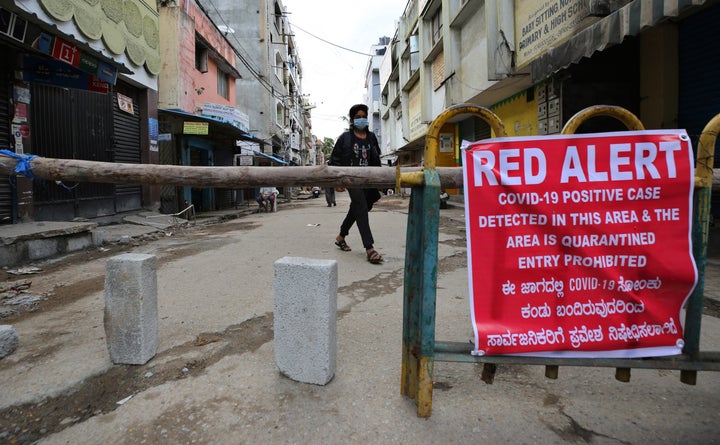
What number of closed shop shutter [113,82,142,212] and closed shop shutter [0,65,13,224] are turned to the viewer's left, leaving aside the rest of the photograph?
0

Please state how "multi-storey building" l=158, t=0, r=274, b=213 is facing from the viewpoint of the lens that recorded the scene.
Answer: facing the viewer and to the right of the viewer

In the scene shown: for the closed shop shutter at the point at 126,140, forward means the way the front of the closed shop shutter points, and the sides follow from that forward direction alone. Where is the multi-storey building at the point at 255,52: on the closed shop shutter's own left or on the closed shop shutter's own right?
on the closed shop shutter's own left

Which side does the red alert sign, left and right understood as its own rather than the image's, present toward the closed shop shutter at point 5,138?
right

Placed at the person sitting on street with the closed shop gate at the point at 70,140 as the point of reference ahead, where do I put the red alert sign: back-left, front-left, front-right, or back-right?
front-left

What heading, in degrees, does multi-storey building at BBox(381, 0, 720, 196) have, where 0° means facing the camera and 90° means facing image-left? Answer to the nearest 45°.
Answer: approximately 45°

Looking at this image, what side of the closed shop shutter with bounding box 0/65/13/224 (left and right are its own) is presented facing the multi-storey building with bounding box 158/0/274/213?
left

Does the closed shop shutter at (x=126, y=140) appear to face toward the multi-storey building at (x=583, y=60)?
yes

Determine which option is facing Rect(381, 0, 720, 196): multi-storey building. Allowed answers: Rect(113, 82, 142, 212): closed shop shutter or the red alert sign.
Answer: the closed shop shutter

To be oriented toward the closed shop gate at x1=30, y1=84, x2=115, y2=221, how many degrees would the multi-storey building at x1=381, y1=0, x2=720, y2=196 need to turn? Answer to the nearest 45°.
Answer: approximately 45° to its right

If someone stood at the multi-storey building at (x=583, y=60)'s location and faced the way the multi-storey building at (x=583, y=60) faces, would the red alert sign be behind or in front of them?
in front

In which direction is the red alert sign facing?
toward the camera

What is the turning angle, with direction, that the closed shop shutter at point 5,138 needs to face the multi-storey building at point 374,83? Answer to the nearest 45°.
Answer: approximately 90° to its left

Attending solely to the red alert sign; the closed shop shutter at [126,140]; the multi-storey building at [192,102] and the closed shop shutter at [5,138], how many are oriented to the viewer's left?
0

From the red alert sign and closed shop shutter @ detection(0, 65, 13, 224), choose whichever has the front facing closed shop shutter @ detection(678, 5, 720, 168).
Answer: closed shop shutter @ detection(0, 65, 13, 224)

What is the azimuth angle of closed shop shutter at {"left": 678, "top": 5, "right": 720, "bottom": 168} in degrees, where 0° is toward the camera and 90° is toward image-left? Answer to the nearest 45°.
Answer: approximately 45°
